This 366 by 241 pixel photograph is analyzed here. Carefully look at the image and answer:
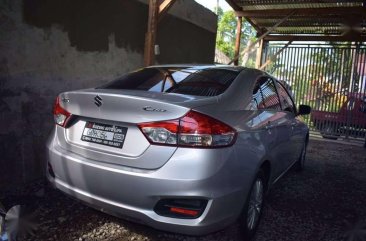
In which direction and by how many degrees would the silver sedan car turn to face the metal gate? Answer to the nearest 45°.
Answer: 0° — it already faces it

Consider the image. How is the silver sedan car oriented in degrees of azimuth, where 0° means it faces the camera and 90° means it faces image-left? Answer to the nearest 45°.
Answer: approximately 225°
